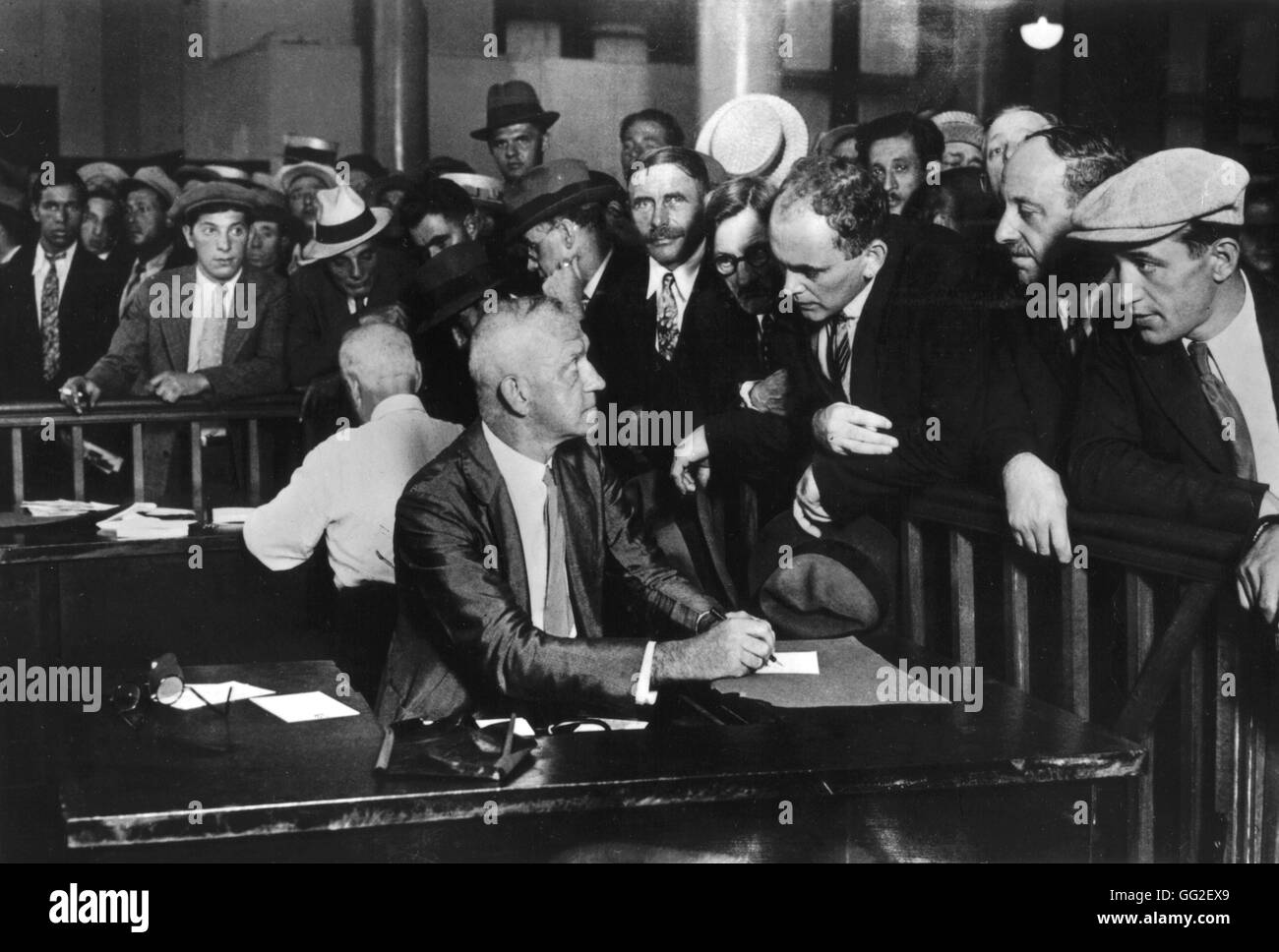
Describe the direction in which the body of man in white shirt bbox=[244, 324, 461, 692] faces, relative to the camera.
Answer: away from the camera

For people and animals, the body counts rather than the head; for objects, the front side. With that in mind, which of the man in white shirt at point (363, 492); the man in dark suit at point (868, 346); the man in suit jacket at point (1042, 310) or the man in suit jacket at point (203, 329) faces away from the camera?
the man in white shirt

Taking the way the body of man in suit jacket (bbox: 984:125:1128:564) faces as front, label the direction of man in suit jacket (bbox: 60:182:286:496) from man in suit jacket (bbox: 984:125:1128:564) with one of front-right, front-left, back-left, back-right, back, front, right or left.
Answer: front-right

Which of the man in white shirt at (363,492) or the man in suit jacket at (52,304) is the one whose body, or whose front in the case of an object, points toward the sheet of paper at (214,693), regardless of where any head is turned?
the man in suit jacket

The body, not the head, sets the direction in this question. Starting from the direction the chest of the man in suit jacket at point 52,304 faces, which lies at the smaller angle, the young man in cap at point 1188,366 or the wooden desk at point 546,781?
the wooden desk

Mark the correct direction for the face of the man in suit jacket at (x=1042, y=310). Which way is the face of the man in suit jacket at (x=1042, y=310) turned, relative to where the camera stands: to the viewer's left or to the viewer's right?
to the viewer's left

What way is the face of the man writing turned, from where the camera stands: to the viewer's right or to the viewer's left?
to the viewer's right

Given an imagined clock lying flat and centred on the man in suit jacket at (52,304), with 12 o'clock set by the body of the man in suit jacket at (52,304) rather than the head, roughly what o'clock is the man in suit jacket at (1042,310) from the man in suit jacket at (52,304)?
the man in suit jacket at (1042,310) is roughly at 10 o'clock from the man in suit jacket at (52,304).
